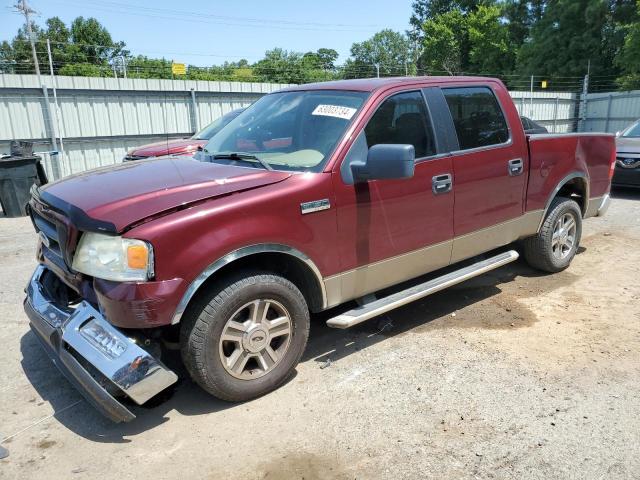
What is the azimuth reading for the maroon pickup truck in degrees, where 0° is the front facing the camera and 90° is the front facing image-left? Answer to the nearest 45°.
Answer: approximately 45°

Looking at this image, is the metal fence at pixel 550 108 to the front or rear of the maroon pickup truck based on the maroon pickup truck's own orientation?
to the rear

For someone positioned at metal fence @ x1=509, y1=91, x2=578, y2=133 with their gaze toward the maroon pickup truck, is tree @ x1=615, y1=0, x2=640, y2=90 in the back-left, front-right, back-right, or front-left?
back-left

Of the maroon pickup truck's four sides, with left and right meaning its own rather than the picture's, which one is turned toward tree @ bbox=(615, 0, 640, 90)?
back

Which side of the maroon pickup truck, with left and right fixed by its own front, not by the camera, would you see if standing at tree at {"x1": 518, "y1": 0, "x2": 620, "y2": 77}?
back
